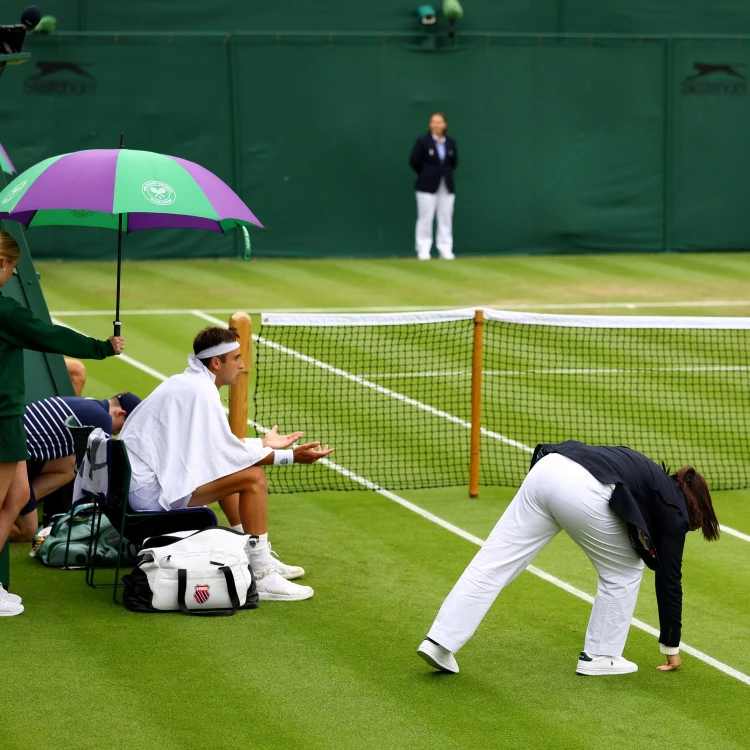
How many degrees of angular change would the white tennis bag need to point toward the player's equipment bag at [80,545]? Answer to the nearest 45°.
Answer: approximately 135° to its right

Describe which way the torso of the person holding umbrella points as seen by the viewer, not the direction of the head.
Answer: to the viewer's right

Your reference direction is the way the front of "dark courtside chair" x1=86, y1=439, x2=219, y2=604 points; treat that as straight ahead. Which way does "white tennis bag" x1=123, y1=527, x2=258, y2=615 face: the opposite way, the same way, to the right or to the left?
to the right

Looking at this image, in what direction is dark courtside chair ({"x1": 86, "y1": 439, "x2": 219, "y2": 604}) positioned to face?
to the viewer's right

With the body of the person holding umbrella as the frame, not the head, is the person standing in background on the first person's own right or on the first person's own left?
on the first person's own left

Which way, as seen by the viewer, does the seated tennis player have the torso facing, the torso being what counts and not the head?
to the viewer's right

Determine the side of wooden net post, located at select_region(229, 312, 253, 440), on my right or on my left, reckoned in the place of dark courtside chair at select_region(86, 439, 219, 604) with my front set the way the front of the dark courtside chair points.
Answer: on my left

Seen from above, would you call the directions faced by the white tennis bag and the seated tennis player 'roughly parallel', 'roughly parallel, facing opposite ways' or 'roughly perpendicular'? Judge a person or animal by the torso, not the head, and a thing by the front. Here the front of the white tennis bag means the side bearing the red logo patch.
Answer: roughly perpendicular

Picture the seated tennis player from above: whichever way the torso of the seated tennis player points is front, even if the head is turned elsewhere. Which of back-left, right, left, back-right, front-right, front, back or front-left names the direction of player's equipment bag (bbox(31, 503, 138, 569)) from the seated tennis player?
back-left

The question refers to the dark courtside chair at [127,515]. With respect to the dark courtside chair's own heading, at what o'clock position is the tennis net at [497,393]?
The tennis net is roughly at 10 o'clock from the dark courtside chair.

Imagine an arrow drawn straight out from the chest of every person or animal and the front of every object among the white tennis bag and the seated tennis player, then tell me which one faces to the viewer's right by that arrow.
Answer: the seated tennis player
